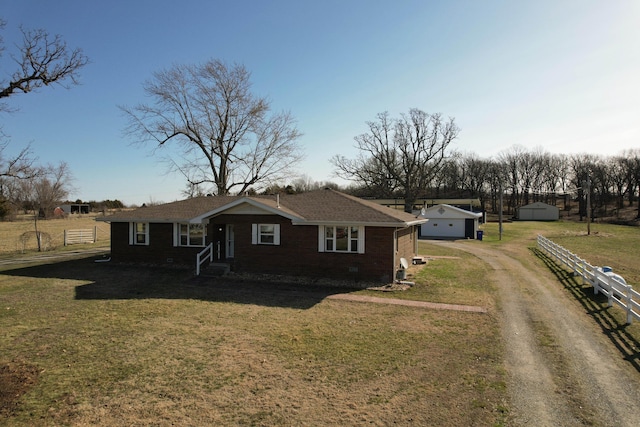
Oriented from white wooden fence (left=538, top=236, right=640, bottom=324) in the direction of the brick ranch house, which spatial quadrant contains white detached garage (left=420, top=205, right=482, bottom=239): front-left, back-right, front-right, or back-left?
front-right

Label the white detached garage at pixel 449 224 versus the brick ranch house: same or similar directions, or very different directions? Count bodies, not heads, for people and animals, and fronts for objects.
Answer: same or similar directions

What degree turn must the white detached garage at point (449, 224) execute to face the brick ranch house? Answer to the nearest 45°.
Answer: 0° — it already faces it

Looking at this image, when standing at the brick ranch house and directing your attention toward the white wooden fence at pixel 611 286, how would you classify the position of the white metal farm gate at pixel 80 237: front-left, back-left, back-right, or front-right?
back-left

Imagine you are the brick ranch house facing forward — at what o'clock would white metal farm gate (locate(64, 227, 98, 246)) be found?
The white metal farm gate is roughly at 3 o'clock from the brick ranch house.

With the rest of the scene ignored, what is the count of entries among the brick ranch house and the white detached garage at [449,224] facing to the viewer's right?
0

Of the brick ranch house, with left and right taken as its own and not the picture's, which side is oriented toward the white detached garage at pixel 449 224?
back

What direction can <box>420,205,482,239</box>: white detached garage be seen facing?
toward the camera

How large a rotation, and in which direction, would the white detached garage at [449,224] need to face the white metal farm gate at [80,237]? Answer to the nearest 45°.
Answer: approximately 45° to its right

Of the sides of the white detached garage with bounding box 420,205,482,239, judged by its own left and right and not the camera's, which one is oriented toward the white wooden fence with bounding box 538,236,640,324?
front

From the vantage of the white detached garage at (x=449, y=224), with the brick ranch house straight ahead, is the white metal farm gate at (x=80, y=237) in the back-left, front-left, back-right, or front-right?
front-right
